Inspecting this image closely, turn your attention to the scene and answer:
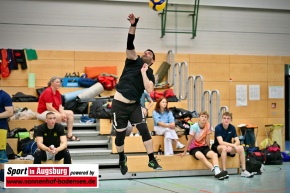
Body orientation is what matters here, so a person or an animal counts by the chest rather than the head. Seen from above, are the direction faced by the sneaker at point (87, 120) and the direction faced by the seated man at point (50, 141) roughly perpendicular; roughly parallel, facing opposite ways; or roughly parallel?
roughly perpendicular

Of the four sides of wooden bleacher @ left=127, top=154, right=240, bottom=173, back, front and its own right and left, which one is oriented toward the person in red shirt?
right

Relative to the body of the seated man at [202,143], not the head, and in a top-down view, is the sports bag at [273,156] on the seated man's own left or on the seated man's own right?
on the seated man's own left

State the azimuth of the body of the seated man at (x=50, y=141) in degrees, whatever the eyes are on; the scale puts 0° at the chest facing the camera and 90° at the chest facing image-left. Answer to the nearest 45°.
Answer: approximately 0°

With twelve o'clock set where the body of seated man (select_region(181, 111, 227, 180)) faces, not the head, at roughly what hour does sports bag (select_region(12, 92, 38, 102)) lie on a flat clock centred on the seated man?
The sports bag is roughly at 5 o'clock from the seated man.

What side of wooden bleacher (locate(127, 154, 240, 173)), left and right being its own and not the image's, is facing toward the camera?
front

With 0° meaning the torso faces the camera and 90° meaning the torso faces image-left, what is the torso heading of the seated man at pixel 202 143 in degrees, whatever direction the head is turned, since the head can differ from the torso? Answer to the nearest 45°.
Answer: approximately 315°

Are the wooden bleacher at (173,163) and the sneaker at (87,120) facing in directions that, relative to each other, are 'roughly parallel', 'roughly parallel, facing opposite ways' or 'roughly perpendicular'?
roughly perpendicular

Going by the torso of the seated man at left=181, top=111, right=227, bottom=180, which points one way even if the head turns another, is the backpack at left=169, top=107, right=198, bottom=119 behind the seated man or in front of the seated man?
behind

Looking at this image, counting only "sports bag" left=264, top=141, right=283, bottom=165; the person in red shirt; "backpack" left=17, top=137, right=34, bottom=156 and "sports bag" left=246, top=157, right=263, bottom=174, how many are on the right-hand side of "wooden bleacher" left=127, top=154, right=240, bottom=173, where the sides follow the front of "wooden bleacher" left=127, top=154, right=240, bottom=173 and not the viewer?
2

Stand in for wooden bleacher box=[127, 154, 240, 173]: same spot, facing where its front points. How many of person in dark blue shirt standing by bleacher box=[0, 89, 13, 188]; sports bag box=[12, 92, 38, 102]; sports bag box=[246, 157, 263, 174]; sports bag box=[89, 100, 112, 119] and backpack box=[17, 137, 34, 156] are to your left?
1
